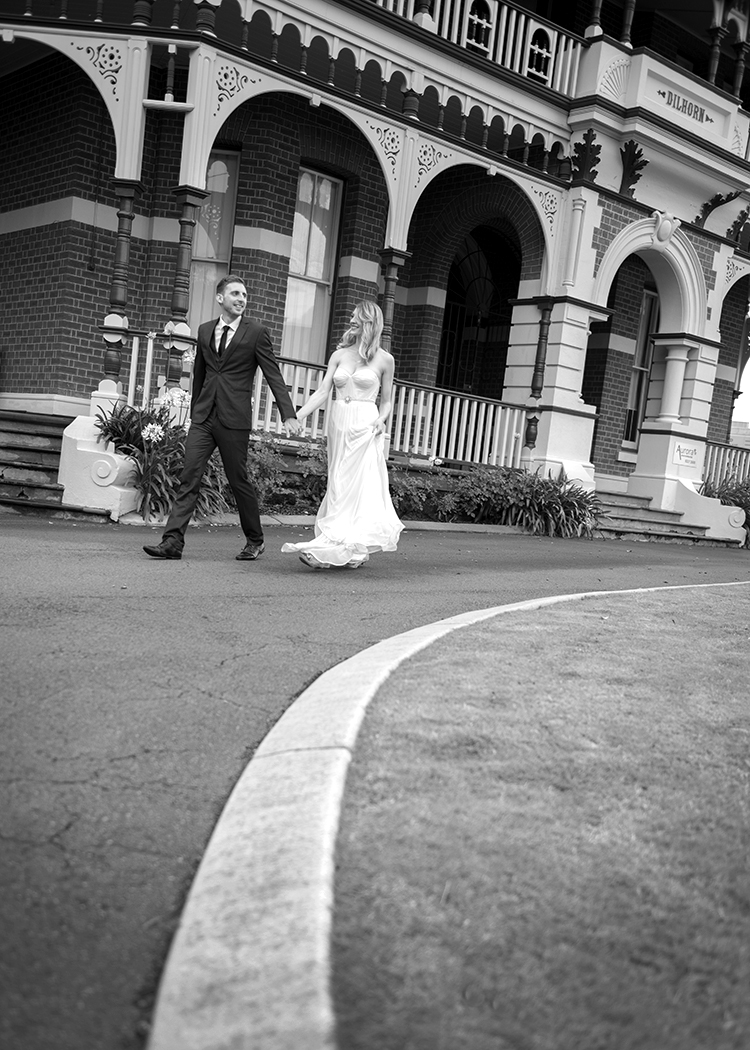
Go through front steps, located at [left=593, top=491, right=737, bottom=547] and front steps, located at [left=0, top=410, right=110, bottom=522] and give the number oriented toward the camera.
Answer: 2

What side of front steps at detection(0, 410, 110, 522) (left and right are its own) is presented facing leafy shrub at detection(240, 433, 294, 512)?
left

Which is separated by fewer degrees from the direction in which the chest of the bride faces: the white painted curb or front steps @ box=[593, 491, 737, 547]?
the white painted curb

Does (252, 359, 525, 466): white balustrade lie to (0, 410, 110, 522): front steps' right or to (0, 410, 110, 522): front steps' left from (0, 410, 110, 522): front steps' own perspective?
on its left

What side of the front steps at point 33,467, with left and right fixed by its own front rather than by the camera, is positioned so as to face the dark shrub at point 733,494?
left
